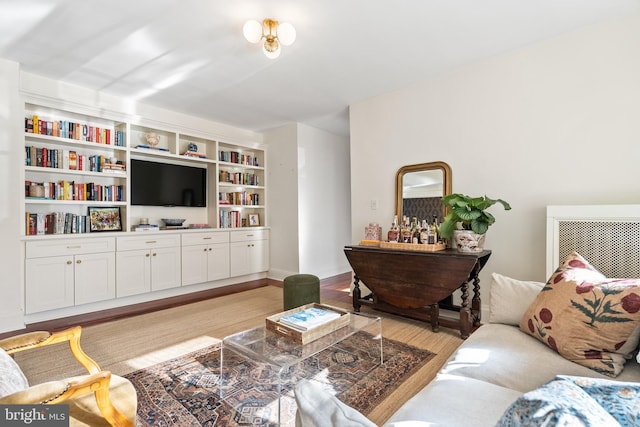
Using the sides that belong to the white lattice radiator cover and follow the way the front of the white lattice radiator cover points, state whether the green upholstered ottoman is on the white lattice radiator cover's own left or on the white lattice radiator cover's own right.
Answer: on the white lattice radiator cover's own right

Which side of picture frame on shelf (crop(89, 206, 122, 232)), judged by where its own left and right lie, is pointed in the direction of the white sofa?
front

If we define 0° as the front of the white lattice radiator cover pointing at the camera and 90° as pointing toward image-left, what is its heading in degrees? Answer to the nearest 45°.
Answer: approximately 0°

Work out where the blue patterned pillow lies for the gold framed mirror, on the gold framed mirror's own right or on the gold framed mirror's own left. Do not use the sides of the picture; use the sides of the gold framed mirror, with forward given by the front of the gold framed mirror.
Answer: on the gold framed mirror's own left

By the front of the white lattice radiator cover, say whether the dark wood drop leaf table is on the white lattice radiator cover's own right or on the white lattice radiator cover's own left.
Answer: on the white lattice radiator cover's own right

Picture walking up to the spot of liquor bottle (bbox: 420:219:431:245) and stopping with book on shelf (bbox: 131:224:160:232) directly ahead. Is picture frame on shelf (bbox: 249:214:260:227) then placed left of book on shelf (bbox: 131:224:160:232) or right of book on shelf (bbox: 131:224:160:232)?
right

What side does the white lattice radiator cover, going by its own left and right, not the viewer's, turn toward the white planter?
right

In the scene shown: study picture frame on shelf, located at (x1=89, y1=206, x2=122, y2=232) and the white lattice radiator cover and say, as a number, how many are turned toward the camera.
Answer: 2

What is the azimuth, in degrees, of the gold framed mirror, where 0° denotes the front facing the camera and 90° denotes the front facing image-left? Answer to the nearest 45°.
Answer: approximately 45°

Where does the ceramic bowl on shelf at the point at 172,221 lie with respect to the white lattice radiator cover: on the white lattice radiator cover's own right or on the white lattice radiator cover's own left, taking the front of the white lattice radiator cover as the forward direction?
on the white lattice radiator cover's own right

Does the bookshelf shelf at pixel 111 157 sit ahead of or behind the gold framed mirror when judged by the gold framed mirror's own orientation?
ahead

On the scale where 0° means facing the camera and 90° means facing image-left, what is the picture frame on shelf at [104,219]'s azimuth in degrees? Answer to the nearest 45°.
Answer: approximately 0°

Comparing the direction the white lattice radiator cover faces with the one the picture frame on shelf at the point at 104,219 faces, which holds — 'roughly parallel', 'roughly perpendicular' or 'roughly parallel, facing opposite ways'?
roughly perpendicular

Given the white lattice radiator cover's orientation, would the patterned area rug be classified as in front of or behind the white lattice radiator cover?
in front

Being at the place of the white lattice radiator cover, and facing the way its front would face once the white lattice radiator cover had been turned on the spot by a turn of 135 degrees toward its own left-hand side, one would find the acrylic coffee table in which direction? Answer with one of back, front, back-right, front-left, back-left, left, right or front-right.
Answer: back

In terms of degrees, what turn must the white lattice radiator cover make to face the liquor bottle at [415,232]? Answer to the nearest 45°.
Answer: approximately 90° to its right

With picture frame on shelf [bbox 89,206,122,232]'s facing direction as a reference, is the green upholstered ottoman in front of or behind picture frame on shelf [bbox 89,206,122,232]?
in front
